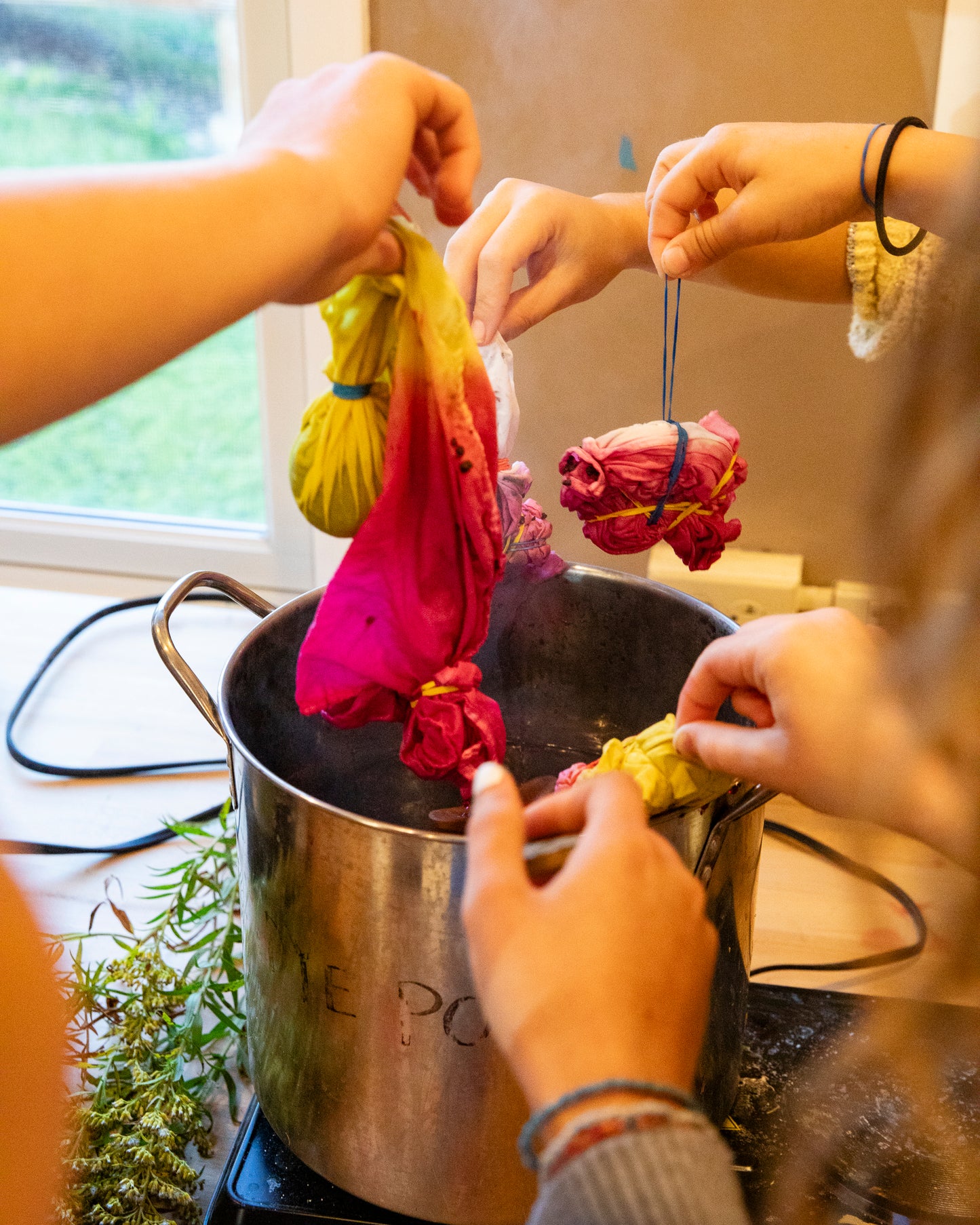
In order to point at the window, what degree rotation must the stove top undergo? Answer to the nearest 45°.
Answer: approximately 135° to its right

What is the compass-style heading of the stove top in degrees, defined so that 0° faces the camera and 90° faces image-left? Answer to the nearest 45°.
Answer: approximately 0°
